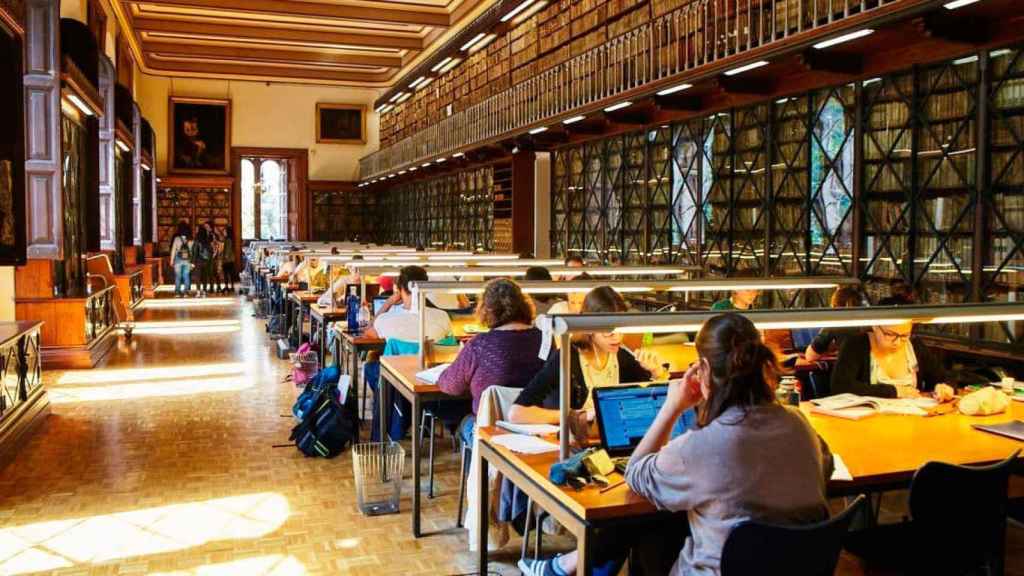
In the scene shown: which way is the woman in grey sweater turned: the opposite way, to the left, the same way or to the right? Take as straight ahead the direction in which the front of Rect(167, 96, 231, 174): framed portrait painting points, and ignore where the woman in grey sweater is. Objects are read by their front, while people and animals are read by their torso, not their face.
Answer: the opposite way

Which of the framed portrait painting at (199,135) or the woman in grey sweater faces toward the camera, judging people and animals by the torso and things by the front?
the framed portrait painting

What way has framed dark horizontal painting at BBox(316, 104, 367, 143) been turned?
toward the camera

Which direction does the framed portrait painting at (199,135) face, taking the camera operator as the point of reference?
facing the viewer

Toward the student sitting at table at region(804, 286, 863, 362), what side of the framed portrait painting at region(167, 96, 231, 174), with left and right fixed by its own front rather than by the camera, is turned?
front

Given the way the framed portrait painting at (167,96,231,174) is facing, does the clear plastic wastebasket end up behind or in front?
in front

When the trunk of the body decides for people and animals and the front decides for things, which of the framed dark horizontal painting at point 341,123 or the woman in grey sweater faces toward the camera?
the framed dark horizontal painting

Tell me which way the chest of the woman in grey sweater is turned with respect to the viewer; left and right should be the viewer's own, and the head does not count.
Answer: facing away from the viewer and to the left of the viewer

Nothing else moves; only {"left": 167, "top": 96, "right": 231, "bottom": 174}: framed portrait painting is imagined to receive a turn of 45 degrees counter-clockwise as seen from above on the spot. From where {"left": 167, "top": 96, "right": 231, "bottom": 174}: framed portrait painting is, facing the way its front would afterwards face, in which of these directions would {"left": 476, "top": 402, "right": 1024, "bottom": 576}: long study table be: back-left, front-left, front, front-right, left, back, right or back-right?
front-right

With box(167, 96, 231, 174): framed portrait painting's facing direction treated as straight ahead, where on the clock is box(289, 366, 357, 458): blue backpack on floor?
The blue backpack on floor is roughly at 12 o'clock from the framed portrait painting.

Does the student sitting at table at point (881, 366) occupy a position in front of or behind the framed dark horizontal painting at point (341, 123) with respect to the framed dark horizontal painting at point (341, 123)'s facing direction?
in front

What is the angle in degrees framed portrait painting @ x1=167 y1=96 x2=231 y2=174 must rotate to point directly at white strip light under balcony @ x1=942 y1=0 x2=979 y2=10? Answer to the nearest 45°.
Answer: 0° — it already faces it

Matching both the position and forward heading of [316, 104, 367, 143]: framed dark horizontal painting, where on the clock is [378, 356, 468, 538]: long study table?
The long study table is roughly at 12 o'clock from the framed dark horizontal painting.

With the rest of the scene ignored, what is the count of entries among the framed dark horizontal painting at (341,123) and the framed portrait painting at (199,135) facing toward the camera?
2
